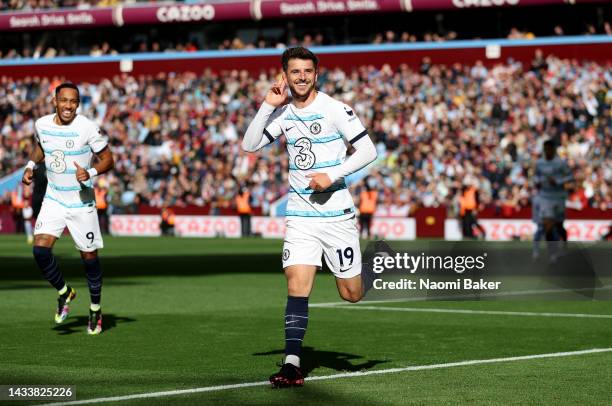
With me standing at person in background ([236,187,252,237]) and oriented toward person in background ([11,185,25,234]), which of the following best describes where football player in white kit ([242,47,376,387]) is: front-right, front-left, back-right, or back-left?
back-left
